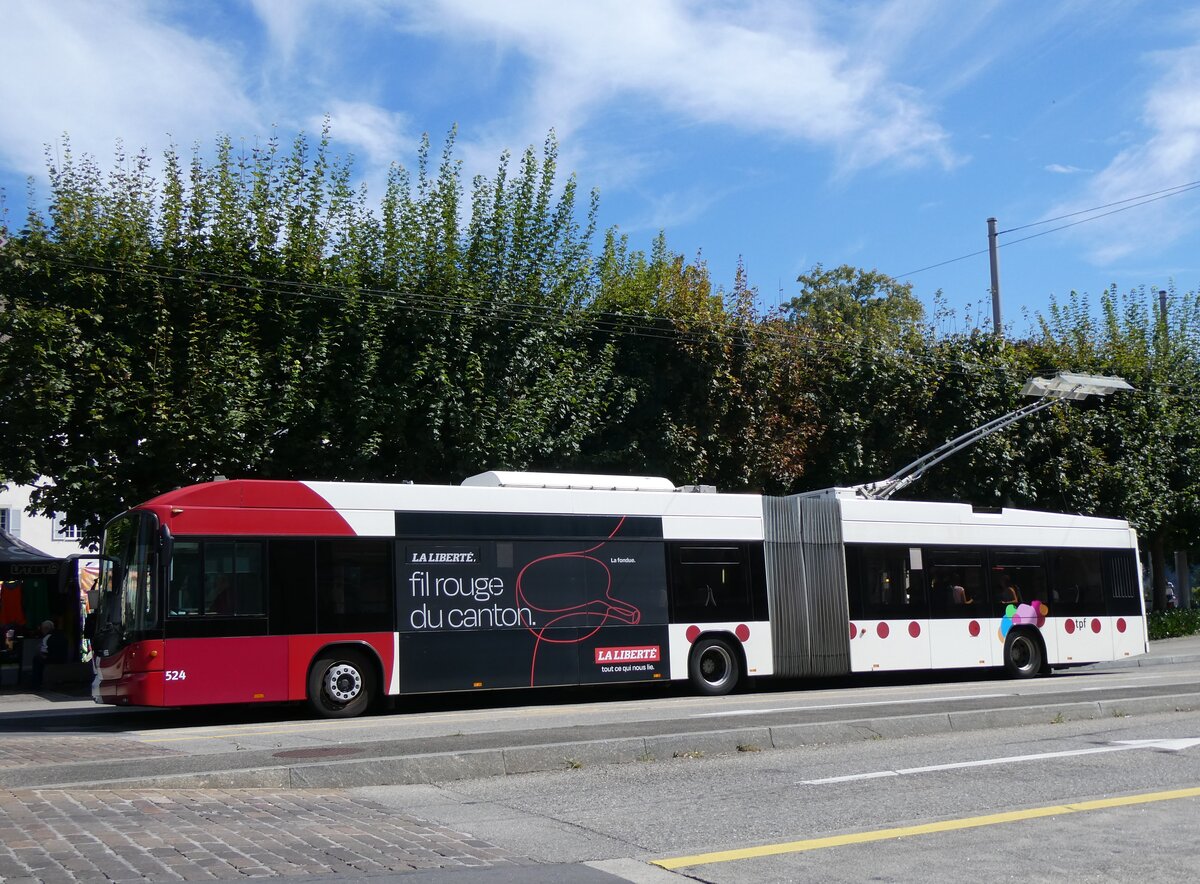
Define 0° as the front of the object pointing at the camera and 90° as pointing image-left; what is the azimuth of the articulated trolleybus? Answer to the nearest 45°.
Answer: approximately 90°

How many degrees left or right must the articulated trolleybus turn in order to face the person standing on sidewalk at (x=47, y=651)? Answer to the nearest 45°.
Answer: approximately 45° to its right
